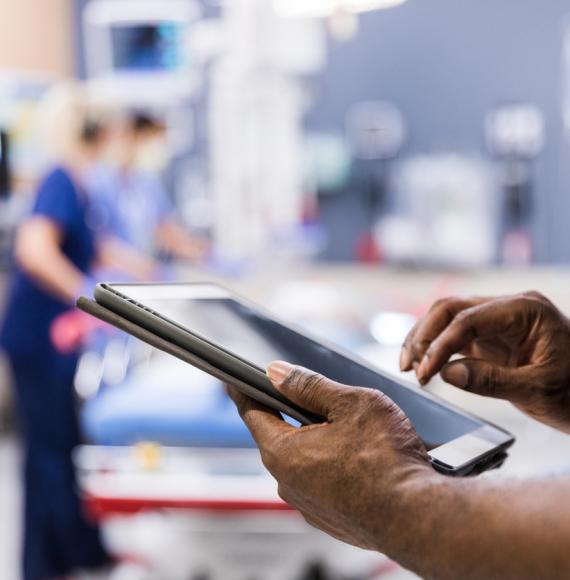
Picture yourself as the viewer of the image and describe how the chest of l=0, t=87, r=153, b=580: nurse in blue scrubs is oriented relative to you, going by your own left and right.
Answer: facing to the right of the viewer

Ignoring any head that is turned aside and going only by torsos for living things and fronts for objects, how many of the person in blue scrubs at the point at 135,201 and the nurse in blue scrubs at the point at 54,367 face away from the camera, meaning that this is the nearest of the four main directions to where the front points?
0

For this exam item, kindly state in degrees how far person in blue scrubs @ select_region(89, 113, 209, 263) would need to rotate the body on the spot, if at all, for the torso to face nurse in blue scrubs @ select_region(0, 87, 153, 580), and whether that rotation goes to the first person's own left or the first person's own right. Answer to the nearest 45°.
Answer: approximately 45° to the first person's own right

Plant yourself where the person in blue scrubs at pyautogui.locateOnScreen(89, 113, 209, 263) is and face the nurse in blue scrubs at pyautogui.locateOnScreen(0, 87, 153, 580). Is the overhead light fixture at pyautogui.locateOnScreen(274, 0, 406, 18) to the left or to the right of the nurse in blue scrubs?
left

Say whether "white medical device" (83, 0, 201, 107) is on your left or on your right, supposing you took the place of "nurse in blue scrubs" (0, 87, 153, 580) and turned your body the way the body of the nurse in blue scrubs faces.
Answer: on your left
